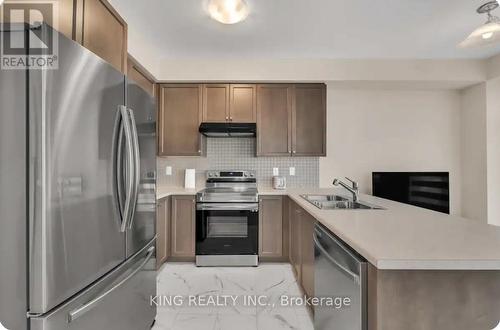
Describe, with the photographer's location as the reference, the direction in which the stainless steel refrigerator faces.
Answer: facing the viewer and to the right of the viewer

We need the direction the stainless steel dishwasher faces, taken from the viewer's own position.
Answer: facing the viewer and to the left of the viewer

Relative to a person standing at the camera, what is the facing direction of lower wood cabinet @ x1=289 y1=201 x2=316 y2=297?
facing to the left of the viewer

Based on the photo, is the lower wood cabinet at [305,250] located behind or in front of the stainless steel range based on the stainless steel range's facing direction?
in front

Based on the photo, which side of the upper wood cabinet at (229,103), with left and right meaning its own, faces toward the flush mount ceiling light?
front

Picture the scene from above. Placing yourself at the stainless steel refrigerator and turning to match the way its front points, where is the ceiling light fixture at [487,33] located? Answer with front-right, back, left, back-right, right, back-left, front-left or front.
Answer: front-left

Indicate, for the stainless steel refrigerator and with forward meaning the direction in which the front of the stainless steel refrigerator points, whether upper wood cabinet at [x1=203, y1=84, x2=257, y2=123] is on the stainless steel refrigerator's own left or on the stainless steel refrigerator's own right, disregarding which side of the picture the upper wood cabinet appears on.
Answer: on the stainless steel refrigerator's own left

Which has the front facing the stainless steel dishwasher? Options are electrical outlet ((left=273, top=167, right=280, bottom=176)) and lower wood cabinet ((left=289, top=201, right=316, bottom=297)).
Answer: the electrical outlet

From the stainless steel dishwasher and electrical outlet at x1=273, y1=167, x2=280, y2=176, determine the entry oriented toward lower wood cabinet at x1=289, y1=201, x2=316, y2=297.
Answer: the electrical outlet

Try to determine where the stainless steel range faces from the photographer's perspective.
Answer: facing the viewer

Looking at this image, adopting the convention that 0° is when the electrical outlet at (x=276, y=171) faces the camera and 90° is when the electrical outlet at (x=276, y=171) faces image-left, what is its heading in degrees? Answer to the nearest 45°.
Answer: approximately 0°

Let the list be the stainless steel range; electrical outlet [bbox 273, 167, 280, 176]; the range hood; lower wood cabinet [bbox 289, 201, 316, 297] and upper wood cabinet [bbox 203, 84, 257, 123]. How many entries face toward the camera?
4

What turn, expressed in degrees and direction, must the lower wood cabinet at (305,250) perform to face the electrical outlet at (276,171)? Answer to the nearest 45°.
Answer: approximately 90° to its right

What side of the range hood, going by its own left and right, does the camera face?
front

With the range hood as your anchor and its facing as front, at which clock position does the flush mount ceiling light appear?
The flush mount ceiling light is roughly at 12 o'clock from the range hood.

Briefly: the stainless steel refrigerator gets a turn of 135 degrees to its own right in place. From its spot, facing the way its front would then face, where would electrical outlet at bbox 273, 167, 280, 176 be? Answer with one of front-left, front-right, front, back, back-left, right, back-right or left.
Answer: back-right

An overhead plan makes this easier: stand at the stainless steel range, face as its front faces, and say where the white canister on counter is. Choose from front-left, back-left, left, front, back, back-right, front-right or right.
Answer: back-right

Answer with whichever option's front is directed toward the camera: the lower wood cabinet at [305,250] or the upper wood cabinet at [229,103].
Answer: the upper wood cabinet
